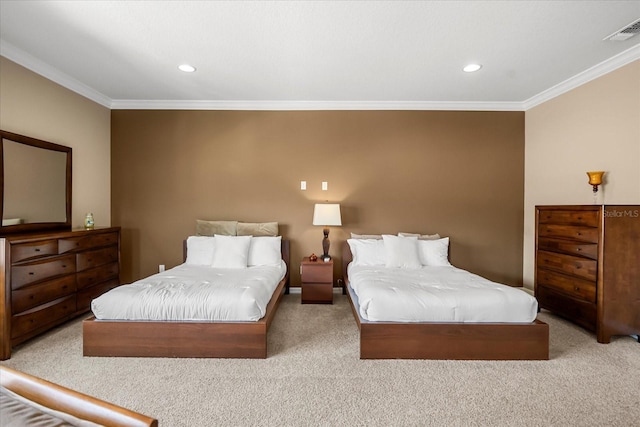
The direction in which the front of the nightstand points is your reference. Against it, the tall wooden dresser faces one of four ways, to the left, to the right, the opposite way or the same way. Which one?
to the right

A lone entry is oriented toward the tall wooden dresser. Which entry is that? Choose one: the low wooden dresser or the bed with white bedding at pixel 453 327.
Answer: the low wooden dresser

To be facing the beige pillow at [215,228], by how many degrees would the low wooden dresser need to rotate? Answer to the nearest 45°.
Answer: approximately 45° to its left

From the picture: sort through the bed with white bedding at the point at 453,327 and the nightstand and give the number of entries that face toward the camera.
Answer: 2
